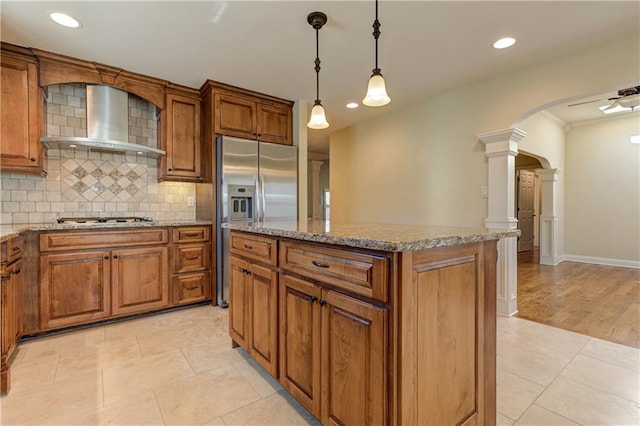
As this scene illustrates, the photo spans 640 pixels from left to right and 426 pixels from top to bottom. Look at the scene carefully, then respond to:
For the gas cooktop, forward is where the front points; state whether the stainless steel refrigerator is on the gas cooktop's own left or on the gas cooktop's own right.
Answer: on the gas cooktop's own left

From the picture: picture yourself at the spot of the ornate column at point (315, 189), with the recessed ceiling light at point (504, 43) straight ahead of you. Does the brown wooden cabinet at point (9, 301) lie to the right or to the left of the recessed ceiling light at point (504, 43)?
right

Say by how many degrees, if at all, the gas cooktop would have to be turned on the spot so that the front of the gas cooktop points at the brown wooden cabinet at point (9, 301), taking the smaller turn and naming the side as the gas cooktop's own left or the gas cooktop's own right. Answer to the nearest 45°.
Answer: approximately 45° to the gas cooktop's own right

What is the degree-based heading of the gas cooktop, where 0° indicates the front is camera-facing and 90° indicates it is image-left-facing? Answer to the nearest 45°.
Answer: approximately 0°

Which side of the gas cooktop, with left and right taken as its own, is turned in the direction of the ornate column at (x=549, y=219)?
left

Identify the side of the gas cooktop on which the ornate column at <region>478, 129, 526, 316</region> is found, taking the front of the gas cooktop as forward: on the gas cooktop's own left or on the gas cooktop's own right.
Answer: on the gas cooktop's own left

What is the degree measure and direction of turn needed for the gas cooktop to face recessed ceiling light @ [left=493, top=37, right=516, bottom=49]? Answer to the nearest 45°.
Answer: approximately 45° to its left

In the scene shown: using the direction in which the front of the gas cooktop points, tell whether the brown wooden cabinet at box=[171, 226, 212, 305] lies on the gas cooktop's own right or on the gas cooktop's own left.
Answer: on the gas cooktop's own left

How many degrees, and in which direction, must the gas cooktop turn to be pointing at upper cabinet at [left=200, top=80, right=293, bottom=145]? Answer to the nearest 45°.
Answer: approximately 90° to its left
